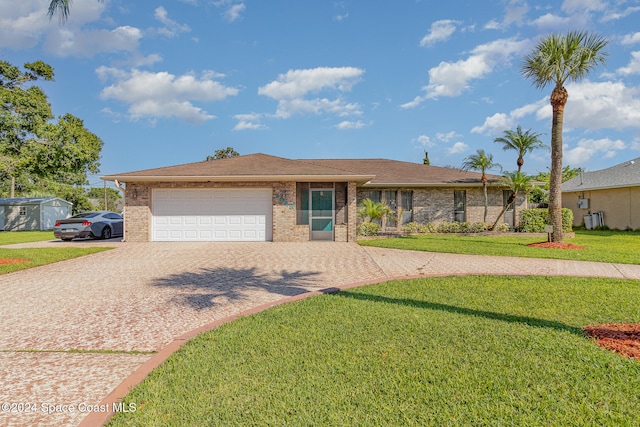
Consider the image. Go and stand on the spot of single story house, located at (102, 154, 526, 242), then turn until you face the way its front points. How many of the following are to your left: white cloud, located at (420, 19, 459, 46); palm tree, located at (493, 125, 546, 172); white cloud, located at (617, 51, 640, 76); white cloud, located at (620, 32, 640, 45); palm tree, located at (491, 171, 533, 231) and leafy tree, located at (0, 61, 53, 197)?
5

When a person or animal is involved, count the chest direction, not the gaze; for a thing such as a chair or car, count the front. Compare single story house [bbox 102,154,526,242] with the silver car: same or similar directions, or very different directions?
very different directions

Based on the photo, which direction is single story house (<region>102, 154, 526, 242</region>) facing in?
toward the camera

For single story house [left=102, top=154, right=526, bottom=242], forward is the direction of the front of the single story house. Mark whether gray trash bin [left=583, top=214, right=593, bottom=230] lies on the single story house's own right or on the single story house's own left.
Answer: on the single story house's own left

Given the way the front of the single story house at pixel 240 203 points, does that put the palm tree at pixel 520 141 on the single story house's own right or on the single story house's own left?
on the single story house's own left

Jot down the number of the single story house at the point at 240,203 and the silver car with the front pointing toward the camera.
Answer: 1

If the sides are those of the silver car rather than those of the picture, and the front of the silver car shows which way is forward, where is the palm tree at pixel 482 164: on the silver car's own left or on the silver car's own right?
on the silver car's own right

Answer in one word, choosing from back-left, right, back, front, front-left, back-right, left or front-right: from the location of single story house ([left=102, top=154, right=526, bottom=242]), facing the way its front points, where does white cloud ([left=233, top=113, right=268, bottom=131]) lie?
back
